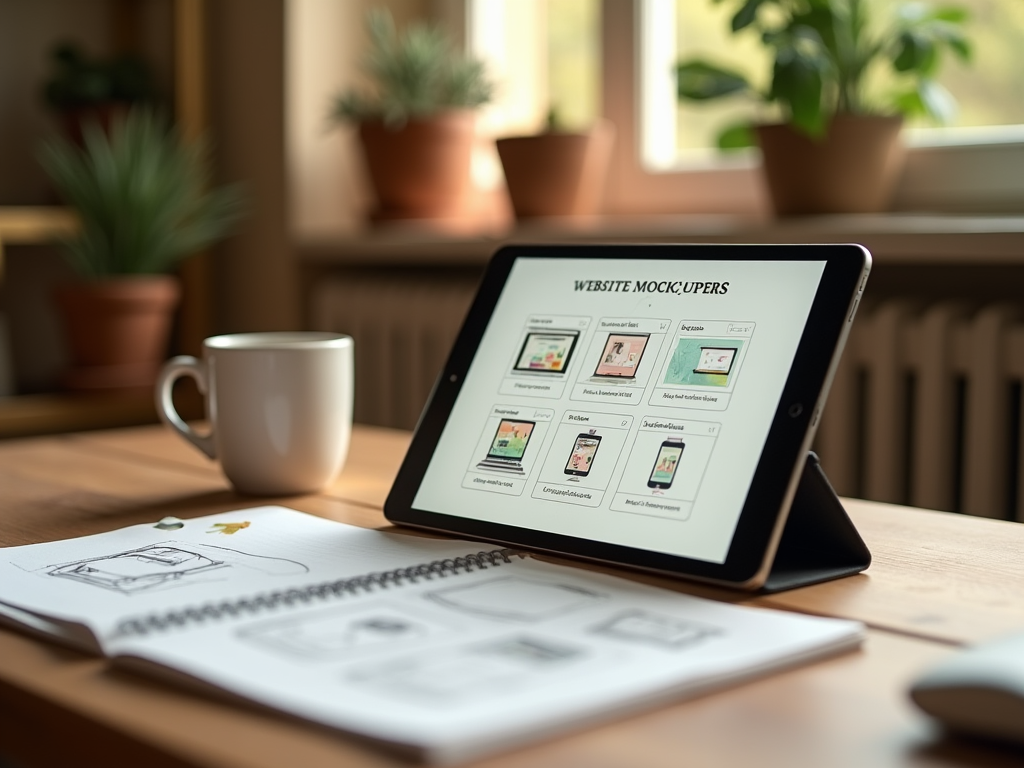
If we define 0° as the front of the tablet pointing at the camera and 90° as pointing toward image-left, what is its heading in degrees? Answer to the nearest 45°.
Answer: approximately 45°

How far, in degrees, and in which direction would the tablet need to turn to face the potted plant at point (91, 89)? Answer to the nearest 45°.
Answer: approximately 90° to its right

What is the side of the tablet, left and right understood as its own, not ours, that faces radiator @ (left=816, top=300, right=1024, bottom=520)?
back

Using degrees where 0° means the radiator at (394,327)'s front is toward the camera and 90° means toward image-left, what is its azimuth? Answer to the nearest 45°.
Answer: approximately 0°
